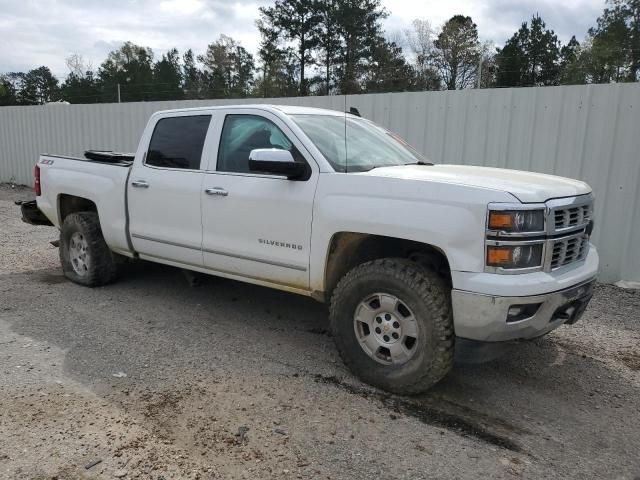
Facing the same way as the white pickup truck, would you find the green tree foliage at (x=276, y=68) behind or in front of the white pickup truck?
behind

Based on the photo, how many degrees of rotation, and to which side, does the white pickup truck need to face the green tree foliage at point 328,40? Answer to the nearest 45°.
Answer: approximately 135° to its left

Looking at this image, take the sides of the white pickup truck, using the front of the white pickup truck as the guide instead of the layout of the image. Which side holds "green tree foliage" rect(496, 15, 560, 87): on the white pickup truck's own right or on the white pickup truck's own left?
on the white pickup truck's own left

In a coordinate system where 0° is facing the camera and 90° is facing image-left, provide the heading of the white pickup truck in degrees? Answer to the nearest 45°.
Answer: approximately 315°

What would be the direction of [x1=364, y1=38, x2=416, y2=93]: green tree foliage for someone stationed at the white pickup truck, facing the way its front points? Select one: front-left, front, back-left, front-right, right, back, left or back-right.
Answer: back-left

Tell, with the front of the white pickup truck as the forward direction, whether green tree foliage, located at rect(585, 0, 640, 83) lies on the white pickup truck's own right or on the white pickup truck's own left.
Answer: on the white pickup truck's own left

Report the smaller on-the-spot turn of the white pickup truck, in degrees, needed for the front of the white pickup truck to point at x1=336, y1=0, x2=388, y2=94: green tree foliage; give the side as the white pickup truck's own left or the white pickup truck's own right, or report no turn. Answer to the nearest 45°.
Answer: approximately 135° to the white pickup truck's own left

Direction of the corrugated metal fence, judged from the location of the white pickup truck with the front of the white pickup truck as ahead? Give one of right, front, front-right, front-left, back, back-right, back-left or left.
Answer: left

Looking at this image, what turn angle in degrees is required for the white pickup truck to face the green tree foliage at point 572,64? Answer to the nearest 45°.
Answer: approximately 90° to its left
